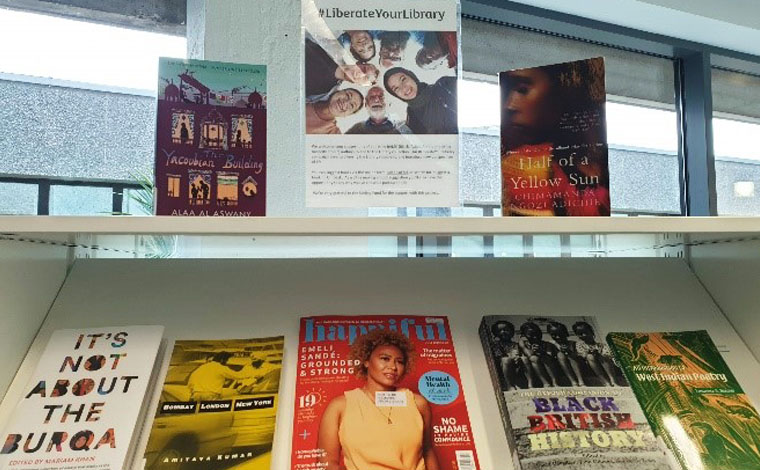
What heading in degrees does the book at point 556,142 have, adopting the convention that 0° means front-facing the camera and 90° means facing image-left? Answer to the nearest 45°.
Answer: approximately 0°

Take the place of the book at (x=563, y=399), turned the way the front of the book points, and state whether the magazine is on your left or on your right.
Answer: on your right

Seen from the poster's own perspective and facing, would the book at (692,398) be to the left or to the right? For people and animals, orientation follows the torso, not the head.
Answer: on its left

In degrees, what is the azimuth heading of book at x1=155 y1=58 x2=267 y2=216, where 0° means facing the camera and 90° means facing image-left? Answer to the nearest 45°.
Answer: approximately 0°

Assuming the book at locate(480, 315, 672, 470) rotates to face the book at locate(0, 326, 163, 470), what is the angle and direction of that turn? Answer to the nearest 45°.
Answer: approximately 45° to its right
